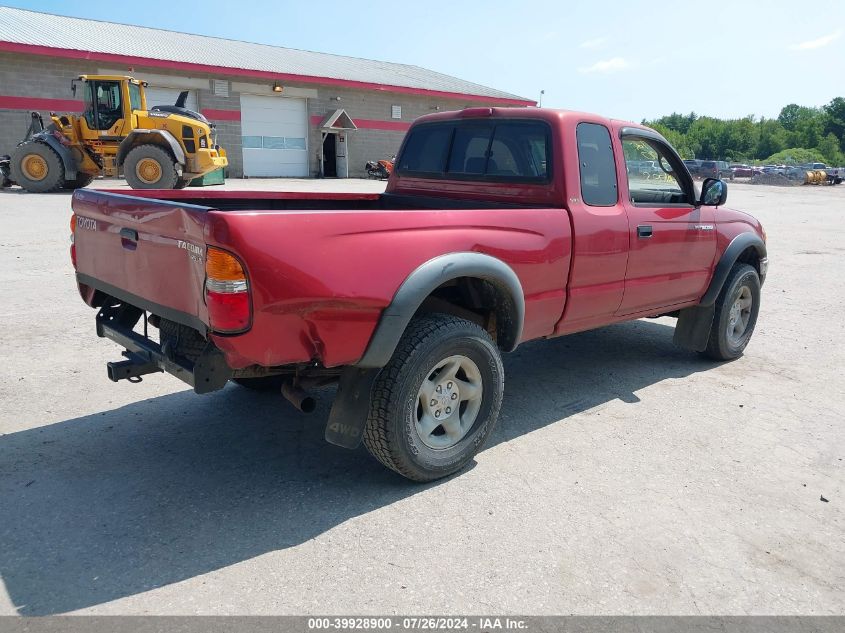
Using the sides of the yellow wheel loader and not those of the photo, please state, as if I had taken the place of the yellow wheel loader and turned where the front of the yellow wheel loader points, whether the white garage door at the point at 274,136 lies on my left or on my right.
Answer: on my right

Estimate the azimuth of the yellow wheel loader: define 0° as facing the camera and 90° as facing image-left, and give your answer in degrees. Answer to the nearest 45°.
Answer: approximately 90°

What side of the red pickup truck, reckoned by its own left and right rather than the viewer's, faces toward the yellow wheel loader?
left

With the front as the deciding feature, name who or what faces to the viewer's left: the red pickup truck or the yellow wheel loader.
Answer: the yellow wheel loader

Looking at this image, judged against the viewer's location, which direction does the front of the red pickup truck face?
facing away from the viewer and to the right of the viewer

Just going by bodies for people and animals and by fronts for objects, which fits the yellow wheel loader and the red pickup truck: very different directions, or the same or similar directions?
very different directions
